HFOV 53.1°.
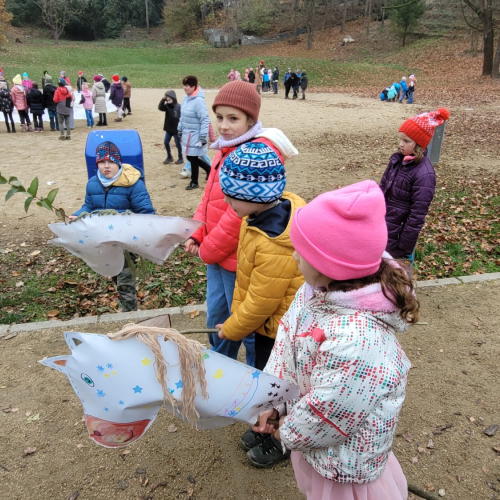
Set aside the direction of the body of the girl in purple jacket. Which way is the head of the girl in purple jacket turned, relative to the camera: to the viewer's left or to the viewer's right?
to the viewer's left

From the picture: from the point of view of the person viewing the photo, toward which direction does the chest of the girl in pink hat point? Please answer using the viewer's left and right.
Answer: facing to the left of the viewer

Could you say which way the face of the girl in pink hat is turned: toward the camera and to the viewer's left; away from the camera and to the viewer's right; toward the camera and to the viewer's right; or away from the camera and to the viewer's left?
away from the camera and to the viewer's left

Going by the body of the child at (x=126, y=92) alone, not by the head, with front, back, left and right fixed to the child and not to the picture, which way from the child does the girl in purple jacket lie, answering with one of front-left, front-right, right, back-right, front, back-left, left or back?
left

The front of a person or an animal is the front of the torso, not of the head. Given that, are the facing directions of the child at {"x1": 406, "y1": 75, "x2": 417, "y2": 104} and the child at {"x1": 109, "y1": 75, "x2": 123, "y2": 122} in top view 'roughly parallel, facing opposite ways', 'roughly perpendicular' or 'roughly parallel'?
roughly parallel
